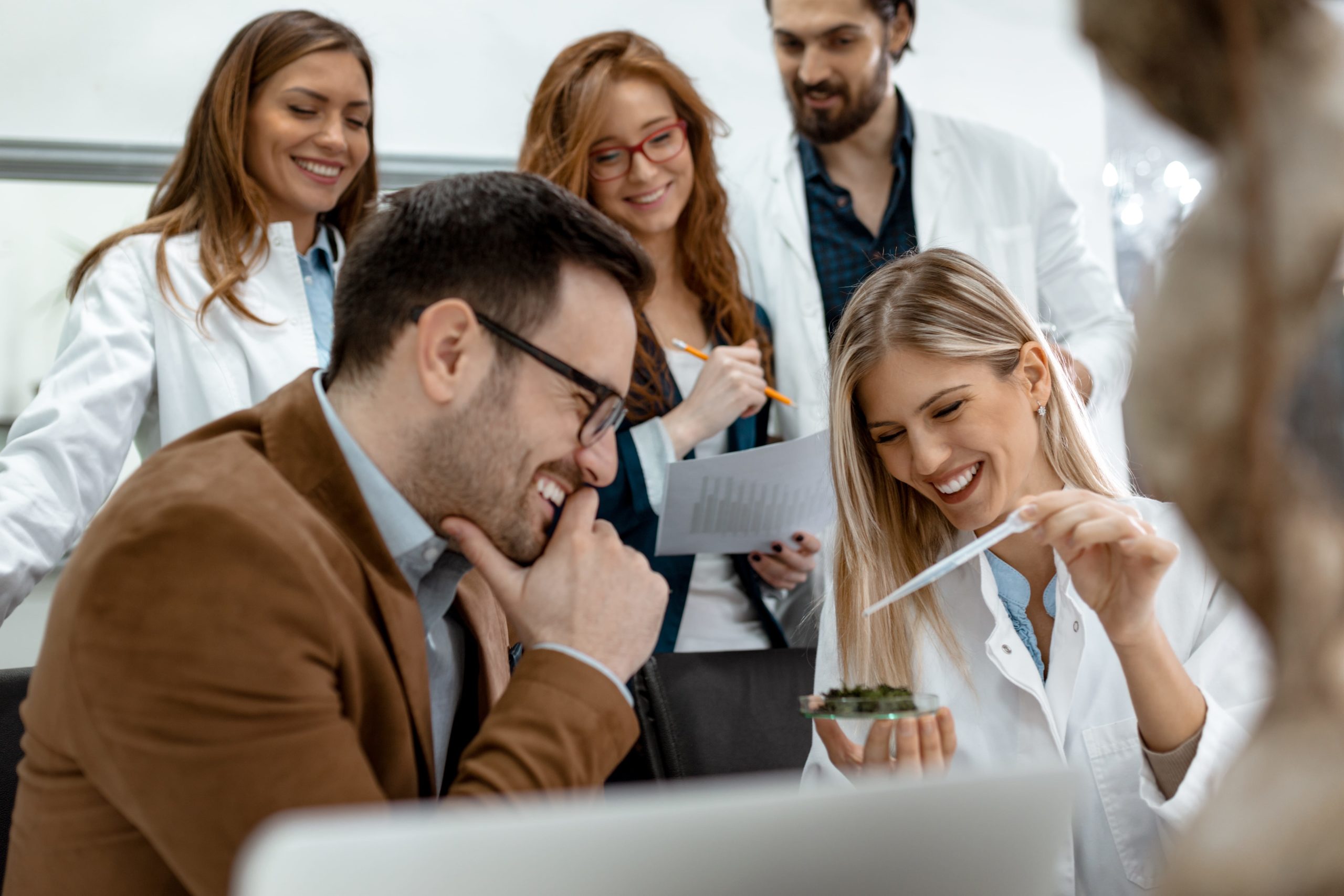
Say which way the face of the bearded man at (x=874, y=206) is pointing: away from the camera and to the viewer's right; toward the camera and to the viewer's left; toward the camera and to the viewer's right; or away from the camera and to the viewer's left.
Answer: toward the camera and to the viewer's left

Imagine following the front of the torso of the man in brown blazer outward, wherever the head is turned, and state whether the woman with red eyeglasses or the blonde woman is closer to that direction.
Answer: the blonde woman

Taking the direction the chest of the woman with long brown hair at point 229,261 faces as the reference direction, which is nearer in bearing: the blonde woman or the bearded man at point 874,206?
the blonde woman

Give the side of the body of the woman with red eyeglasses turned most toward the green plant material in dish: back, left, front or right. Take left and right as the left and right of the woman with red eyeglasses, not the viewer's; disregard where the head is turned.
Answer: front

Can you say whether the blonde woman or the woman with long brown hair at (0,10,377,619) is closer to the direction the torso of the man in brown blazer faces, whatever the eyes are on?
the blonde woman

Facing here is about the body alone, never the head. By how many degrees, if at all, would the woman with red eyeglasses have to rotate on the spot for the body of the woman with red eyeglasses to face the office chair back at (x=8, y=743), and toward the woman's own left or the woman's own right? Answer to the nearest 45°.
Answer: approximately 45° to the woman's own right

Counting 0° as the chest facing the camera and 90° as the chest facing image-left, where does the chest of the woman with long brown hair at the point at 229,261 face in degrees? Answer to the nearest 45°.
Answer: approximately 315°

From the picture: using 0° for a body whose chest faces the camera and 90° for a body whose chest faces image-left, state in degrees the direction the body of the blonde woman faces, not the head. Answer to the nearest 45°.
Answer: approximately 45°

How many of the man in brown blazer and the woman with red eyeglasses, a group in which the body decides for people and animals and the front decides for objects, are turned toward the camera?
1

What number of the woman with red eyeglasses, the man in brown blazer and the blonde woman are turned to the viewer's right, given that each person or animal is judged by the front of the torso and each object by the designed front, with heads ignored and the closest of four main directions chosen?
1

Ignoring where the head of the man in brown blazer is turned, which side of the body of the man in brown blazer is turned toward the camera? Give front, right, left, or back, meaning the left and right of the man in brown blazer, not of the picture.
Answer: right
